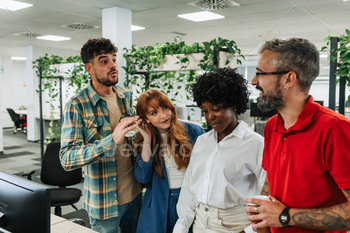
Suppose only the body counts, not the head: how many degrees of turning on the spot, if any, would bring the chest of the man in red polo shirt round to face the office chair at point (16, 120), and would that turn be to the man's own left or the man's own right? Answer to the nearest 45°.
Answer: approximately 90° to the man's own right

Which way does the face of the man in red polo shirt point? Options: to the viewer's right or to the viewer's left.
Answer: to the viewer's left

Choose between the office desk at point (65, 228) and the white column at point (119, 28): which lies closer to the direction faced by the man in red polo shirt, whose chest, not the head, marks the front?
the office desk

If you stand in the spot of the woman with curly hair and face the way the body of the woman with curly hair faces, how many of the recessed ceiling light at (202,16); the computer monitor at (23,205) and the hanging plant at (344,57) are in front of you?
1

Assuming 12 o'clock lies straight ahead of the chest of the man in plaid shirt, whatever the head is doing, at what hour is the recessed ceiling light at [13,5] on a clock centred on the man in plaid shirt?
The recessed ceiling light is roughly at 7 o'clock from the man in plaid shirt.

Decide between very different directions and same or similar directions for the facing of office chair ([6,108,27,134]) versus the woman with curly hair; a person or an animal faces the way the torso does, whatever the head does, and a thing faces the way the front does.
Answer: very different directions
